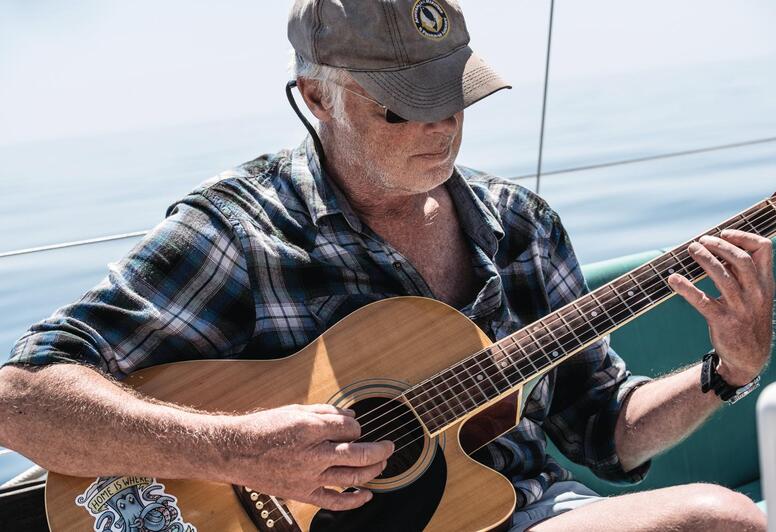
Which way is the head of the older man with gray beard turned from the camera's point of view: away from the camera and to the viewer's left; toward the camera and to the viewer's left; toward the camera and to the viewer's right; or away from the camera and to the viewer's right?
toward the camera and to the viewer's right

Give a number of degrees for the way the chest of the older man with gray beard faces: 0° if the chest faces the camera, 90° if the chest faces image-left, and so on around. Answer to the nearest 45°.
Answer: approximately 315°
